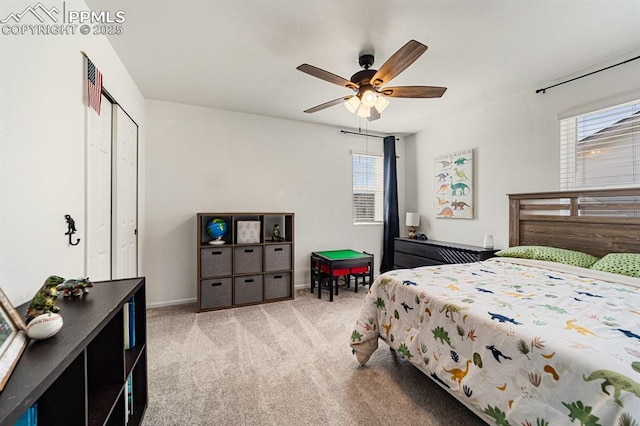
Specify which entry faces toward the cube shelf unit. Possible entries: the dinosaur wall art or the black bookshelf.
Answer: the dinosaur wall art

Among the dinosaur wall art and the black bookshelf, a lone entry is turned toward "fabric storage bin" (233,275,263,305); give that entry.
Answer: the dinosaur wall art

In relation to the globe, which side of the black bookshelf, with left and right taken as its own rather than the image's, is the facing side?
left

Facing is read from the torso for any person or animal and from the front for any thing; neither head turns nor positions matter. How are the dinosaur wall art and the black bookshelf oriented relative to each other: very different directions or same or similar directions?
very different directions

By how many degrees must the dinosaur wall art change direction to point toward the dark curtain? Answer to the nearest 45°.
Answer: approximately 45° to its right

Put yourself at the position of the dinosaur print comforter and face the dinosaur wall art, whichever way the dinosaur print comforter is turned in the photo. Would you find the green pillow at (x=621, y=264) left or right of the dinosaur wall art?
right

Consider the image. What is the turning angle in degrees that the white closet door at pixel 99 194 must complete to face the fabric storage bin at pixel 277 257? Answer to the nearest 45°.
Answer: approximately 45° to its left

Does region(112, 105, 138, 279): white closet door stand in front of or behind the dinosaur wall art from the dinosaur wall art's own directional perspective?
in front

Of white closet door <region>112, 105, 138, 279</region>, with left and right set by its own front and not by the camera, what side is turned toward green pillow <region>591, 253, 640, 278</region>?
front

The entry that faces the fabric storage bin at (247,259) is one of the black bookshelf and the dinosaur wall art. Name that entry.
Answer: the dinosaur wall art
